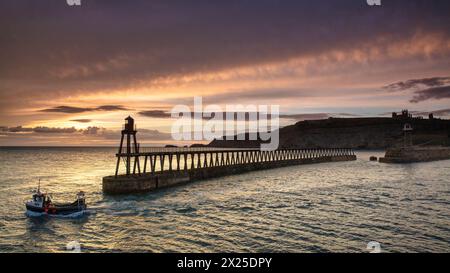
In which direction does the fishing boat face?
to the viewer's left
